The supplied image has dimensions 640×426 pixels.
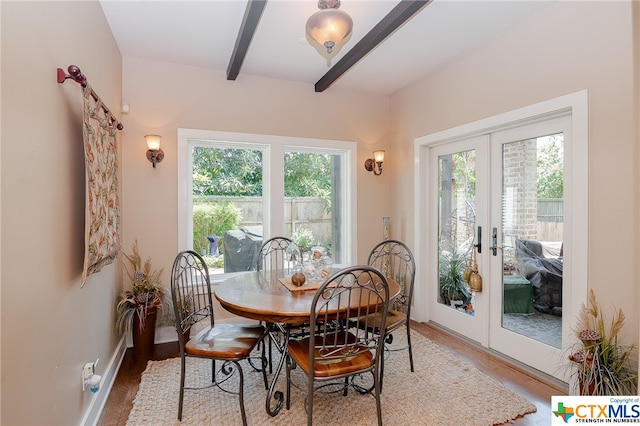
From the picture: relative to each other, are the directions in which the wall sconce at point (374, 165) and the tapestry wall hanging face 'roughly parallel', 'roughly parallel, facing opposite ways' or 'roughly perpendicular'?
roughly perpendicular

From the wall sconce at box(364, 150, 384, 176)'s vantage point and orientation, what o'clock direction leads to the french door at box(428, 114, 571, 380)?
The french door is roughly at 12 o'clock from the wall sconce.

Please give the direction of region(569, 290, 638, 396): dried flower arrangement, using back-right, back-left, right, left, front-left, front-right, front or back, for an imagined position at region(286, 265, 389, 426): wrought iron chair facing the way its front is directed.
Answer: back-right

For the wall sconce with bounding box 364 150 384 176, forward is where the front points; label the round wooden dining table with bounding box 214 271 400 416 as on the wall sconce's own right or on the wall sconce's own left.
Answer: on the wall sconce's own right

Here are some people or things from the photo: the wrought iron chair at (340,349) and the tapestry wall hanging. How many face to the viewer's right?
1

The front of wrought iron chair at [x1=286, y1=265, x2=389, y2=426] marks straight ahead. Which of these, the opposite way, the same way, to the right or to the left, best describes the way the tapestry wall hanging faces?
to the right

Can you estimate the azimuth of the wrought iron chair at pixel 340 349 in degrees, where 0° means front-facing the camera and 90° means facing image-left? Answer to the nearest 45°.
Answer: approximately 135°

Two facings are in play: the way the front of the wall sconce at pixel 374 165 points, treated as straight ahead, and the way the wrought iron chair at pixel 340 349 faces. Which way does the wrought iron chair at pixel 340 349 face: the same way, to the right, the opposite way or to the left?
the opposite way

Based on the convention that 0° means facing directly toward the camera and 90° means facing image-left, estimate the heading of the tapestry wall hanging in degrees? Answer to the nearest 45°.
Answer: approximately 270°

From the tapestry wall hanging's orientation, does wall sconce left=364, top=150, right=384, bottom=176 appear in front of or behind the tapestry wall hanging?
in front

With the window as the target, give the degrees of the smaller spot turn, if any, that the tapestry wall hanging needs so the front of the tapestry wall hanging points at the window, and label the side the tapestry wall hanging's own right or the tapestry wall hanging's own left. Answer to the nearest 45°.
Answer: approximately 45° to the tapestry wall hanging's own left

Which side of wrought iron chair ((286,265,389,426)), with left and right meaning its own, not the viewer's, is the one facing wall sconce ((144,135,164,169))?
front

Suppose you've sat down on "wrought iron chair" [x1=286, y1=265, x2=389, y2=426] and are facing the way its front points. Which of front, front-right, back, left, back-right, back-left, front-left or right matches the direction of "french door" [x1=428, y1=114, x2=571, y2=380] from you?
right

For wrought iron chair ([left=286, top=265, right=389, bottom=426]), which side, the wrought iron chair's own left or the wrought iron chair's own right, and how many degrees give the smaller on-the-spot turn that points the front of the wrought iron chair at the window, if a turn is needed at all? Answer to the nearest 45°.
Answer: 0° — it already faces it
